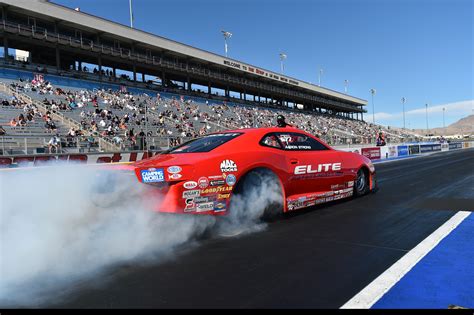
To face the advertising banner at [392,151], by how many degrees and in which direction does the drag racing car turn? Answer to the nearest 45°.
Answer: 0° — it already faces it

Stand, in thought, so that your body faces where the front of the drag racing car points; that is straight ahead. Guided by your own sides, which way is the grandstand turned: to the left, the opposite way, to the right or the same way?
to the right

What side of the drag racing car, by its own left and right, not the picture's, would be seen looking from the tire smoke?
back

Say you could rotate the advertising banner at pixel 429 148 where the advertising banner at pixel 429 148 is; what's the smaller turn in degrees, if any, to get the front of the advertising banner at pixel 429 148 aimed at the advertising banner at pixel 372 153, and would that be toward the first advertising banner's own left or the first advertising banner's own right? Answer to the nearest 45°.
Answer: approximately 45° to the first advertising banner's own right

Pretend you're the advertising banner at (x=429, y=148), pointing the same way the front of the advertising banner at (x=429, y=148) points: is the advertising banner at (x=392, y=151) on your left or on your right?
on your right

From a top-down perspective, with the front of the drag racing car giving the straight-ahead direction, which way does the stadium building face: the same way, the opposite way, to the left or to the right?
to the right

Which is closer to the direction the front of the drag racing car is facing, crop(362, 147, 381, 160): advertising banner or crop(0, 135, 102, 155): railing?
the advertising banner

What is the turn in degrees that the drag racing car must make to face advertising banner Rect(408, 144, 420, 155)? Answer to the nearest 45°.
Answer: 0° — it already faces it

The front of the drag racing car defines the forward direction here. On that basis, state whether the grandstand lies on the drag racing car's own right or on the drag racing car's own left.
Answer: on the drag racing car's own left

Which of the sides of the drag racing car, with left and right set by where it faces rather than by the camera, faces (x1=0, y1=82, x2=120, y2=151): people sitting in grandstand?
left

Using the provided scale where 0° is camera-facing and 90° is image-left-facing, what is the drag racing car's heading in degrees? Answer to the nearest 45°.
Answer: approximately 225°

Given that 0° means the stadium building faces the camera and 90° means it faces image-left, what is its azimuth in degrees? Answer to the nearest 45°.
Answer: approximately 315°
